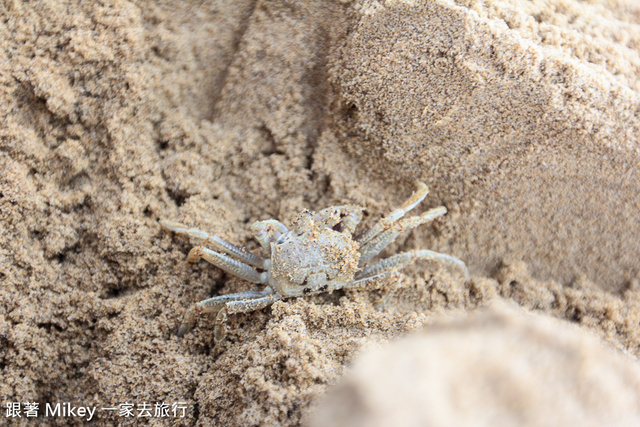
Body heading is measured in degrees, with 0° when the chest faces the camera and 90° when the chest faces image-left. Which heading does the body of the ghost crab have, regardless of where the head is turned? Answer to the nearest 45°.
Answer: approximately 180°
